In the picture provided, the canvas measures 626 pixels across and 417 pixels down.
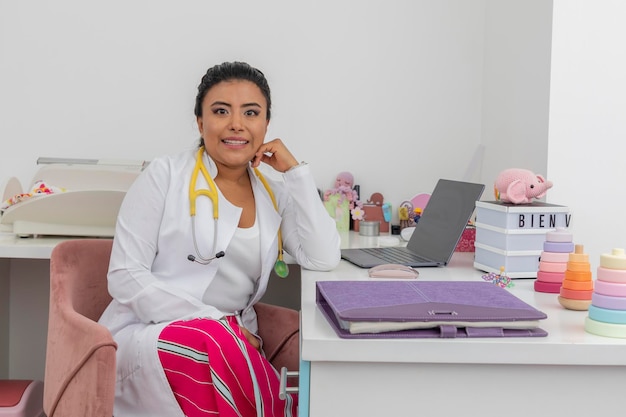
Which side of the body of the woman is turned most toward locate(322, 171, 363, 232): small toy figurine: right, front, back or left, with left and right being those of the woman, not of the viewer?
left

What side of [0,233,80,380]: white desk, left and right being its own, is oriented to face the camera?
front

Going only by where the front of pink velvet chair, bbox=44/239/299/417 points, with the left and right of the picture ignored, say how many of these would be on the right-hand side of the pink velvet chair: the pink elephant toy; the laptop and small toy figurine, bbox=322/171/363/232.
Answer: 0

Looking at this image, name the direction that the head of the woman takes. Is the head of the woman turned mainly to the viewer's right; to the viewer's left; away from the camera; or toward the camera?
toward the camera

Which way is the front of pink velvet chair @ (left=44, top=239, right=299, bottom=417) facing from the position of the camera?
facing the viewer and to the right of the viewer

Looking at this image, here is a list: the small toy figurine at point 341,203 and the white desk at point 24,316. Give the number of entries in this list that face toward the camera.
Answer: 2

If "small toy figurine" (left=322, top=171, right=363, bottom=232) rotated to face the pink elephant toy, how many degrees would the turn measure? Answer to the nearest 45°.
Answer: approximately 45° to its left

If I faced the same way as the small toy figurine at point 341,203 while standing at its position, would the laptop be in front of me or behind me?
in front

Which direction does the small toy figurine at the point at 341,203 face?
toward the camera

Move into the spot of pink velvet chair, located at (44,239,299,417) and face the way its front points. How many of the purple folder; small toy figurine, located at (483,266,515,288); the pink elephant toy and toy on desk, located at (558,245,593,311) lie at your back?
0

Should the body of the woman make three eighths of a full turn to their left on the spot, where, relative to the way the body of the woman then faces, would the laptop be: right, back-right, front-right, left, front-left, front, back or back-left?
right

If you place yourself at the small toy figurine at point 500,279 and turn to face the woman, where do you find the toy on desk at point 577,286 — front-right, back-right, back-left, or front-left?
back-left

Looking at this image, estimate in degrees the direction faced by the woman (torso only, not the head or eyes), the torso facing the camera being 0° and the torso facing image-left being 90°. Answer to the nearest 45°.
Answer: approximately 315°

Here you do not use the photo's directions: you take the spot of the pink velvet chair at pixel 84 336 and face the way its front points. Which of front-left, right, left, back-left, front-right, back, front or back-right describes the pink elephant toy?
front-left

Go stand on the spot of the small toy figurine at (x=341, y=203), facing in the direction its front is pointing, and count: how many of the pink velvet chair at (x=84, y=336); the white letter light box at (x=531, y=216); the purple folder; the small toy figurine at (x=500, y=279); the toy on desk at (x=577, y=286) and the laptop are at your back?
0
